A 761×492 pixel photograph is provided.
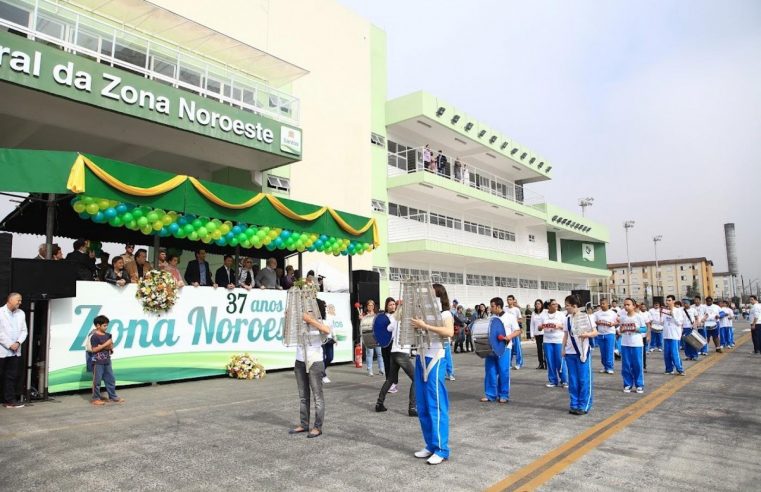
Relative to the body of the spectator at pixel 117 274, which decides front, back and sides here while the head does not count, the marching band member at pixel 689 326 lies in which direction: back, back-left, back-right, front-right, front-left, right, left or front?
front-left

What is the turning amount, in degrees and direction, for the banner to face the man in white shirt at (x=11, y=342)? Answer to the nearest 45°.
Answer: approximately 90° to its right

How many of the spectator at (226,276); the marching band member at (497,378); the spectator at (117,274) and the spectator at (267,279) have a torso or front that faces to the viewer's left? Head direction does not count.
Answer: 1

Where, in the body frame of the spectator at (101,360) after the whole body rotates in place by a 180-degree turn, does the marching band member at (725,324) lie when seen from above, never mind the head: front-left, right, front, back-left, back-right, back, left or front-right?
back-right

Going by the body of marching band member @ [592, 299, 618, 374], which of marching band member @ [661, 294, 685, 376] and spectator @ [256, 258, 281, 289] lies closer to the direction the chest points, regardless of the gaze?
the spectator

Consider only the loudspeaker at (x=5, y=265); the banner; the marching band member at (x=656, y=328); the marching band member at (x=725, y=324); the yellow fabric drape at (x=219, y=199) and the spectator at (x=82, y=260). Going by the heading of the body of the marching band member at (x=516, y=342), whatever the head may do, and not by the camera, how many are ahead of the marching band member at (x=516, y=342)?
4

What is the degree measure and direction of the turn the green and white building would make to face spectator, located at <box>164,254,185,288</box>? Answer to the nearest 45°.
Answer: approximately 45° to its right

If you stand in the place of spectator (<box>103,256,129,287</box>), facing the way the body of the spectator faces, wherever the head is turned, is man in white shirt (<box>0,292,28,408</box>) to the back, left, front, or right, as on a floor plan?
right

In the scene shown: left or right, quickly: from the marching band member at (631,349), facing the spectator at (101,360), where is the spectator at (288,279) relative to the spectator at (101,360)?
right

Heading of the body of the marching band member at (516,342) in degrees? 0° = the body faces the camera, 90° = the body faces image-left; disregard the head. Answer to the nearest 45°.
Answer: approximately 45°

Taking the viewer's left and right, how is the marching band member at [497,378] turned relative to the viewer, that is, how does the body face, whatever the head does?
facing to the left of the viewer
